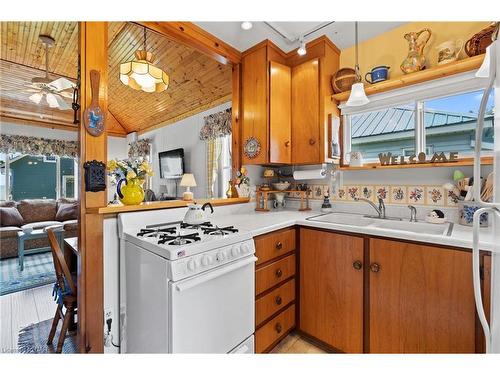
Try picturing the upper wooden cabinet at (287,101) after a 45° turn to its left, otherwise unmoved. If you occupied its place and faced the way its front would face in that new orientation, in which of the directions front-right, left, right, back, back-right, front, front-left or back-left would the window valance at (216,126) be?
back

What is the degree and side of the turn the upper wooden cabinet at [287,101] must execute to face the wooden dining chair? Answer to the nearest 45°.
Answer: approximately 45° to its right

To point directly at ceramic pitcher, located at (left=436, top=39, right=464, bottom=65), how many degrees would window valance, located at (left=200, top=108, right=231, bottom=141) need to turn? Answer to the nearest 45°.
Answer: approximately 90° to its left

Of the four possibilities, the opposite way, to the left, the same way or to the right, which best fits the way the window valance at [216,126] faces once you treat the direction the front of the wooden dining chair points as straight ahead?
the opposite way

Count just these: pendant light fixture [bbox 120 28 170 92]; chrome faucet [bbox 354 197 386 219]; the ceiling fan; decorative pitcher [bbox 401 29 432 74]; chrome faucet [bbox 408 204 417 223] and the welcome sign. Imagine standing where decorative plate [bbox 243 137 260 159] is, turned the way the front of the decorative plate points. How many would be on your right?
2

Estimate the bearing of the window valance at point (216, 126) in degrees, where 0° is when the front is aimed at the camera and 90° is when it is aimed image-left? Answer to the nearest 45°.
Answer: approximately 45°

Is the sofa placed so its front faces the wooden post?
yes

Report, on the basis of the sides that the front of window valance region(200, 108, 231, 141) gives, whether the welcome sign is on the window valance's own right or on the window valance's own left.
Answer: on the window valance's own left

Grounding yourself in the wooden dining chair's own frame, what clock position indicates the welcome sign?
The welcome sign is roughly at 1 o'clock from the wooden dining chair.
